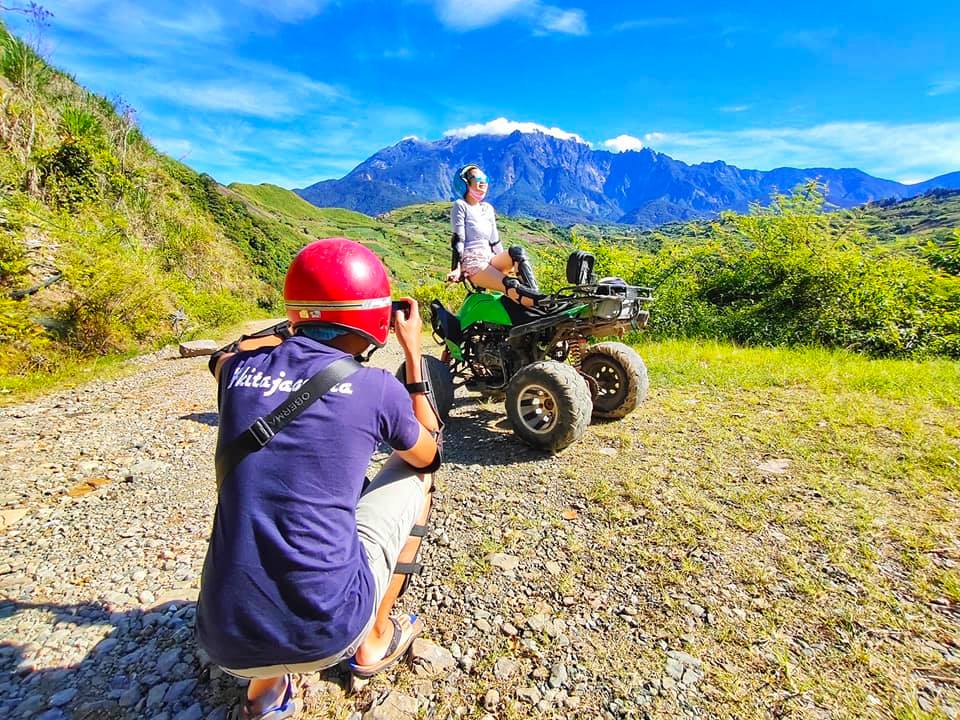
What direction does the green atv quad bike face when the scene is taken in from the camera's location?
facing away from the viewer and to the left of the viewer

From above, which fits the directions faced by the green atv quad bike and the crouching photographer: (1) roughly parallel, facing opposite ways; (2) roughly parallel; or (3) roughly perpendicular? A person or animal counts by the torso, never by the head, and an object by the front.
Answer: roughly perpendicular

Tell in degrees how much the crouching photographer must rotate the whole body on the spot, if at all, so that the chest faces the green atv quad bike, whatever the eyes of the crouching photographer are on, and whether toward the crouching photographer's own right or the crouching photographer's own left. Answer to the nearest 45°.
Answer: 0° — they already face it

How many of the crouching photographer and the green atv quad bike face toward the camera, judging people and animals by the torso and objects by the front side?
0

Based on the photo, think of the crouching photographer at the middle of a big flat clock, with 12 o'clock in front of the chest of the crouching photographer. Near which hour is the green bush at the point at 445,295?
The green bush is roughly at 11 o'clock from the crouching photographer.

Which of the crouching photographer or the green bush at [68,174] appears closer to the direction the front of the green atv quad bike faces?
the green bush

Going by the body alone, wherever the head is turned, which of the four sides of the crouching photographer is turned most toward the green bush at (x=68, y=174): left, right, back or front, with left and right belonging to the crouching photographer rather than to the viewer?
left

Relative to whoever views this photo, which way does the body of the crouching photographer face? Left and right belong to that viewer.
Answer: facing away from the viewer and to the right of the viewer
